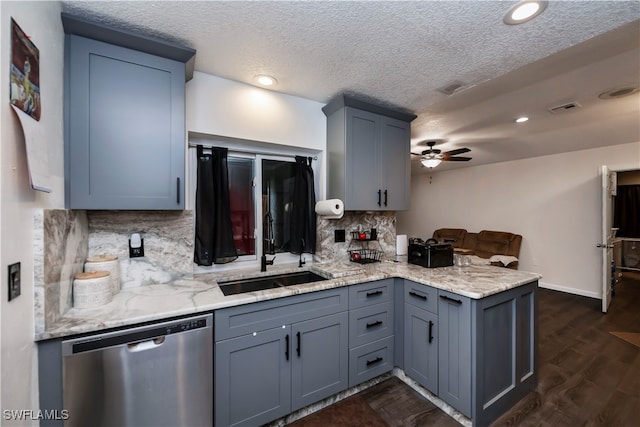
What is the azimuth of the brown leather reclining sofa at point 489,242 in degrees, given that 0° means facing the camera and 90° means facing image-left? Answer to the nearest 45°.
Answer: approximately 45°

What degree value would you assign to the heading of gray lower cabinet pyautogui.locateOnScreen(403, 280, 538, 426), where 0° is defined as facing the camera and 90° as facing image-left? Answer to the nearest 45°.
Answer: approximately 45°

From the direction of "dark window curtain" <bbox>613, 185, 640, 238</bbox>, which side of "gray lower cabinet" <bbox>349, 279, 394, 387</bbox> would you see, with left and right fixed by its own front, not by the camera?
left

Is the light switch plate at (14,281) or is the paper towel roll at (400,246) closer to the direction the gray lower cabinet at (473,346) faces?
the light switch plate

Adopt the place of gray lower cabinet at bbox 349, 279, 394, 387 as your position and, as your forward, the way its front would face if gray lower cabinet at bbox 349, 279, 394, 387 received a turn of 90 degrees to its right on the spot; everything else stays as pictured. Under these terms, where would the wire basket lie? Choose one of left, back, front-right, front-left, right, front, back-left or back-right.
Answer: back-right
